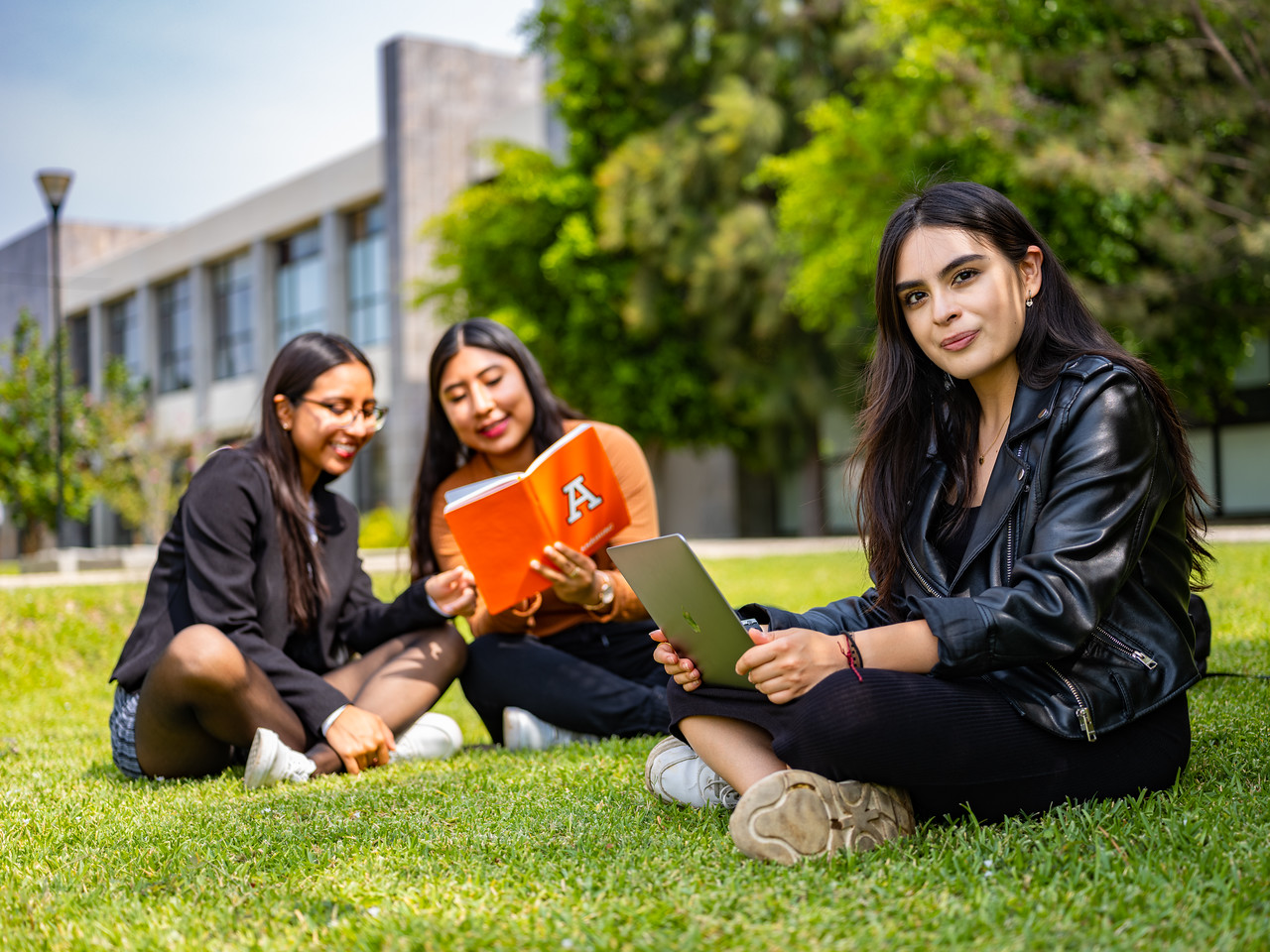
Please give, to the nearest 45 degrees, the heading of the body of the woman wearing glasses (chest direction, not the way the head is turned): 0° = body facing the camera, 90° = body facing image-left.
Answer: approximately 315°

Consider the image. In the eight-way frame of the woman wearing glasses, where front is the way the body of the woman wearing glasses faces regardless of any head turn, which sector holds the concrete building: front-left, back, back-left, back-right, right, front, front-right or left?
back-left

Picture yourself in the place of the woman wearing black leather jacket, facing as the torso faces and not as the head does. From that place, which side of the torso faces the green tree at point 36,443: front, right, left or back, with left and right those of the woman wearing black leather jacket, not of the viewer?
right

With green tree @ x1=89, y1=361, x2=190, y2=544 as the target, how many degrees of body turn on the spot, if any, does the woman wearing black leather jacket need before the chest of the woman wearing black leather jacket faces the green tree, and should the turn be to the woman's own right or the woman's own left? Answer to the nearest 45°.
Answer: approximately 90° to the woman's own right

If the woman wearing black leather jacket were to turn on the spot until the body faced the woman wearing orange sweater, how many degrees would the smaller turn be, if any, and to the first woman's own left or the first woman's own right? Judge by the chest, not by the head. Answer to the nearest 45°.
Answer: approximately 90° to the first woman's own right

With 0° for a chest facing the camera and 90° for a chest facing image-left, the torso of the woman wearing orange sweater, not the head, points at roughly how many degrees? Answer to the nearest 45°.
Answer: approximately 0°

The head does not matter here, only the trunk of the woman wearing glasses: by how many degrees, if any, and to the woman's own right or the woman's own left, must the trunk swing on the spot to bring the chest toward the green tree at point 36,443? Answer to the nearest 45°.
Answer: approximately 135° to the woman's own left

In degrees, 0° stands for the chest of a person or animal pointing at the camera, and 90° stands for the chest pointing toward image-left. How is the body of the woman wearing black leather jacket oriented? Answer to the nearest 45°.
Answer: approximately 45°
